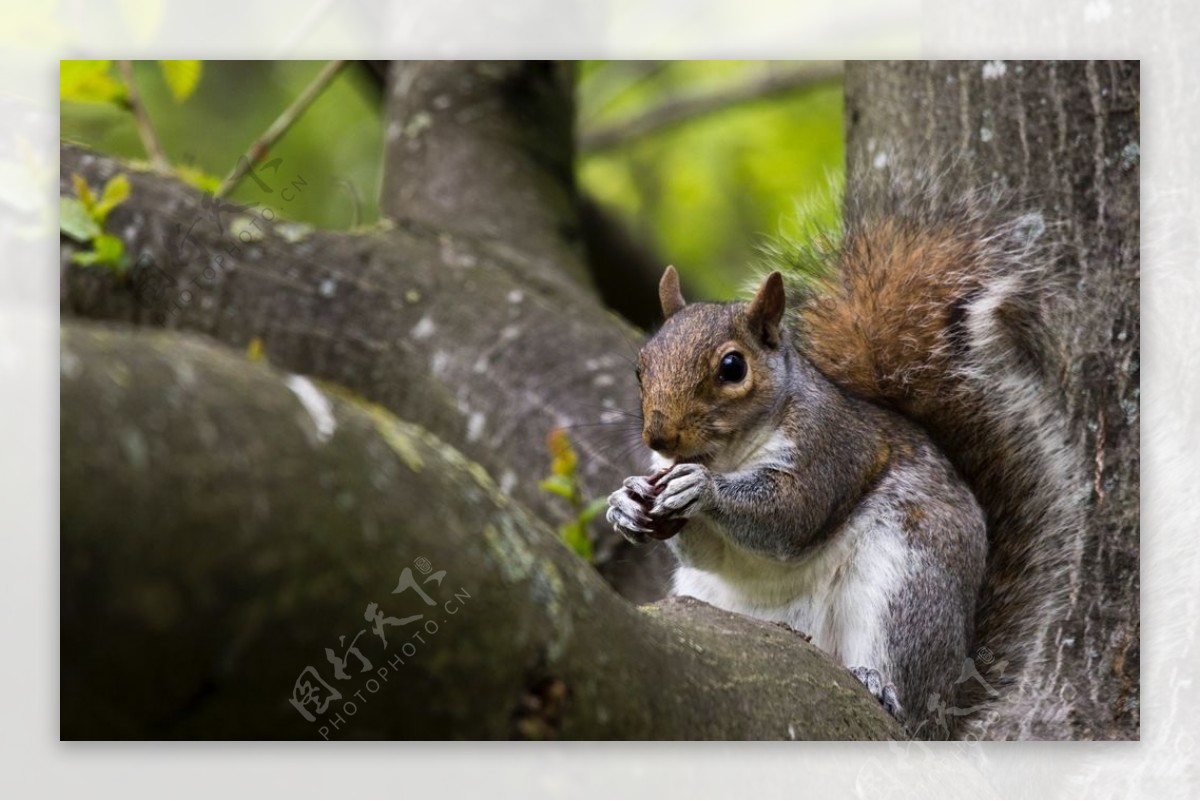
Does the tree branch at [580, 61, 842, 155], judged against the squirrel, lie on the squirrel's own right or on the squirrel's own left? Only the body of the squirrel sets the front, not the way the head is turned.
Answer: on the squirrel's own right

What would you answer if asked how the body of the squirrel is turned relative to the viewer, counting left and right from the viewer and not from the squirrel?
facing the viewer and to the left of the viewer

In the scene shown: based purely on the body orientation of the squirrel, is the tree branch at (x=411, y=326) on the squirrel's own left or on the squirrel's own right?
on the squirrel's own right

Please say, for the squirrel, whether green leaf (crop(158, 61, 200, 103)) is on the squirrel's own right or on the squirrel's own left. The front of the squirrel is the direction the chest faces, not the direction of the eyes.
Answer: on the squirrel's own right

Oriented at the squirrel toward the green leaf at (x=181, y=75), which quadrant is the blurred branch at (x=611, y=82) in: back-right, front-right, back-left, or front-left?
front-right

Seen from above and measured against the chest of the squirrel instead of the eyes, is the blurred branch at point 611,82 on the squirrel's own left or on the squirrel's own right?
on the squirrel's own right

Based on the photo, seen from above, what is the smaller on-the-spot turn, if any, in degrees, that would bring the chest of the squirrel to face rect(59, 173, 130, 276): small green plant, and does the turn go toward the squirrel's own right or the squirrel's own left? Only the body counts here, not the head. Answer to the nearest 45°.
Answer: approximately 45° to the squirrel's own right

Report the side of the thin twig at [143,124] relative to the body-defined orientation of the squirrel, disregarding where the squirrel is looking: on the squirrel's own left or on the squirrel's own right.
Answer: on the squirrel's own right

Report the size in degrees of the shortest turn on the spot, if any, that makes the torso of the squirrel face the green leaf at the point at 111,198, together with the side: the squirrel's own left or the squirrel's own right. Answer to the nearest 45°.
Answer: approximately 45° to the squirrel's own right
